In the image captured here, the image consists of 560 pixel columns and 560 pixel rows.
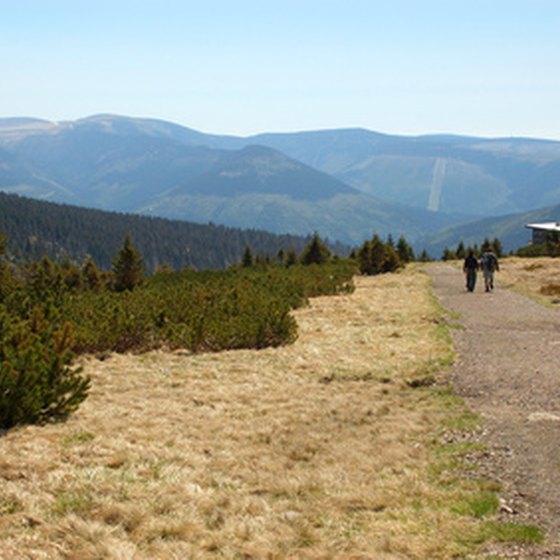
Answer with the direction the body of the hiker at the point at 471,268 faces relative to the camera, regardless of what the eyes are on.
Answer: away from the camera

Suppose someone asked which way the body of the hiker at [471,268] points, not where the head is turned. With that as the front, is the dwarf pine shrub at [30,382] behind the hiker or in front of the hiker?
behind
